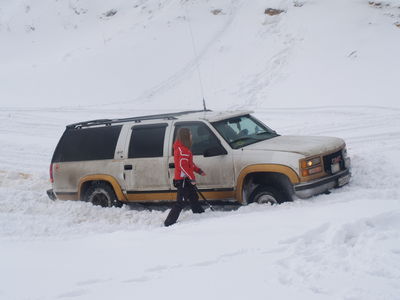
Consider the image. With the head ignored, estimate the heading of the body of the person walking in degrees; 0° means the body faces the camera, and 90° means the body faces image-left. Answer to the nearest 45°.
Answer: approximately 225°

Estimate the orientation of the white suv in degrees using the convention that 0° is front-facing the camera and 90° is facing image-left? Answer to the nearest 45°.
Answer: approximately 315°
